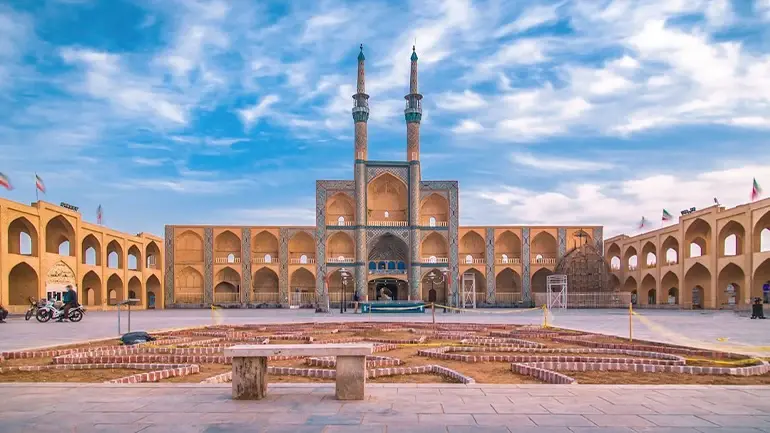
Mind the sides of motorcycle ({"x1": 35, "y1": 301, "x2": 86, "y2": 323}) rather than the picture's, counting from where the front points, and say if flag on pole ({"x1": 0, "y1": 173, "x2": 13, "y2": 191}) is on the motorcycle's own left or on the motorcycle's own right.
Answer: on the motorcycle's own right

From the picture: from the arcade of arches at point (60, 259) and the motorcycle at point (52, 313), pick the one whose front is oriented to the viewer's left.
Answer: the motorcycle

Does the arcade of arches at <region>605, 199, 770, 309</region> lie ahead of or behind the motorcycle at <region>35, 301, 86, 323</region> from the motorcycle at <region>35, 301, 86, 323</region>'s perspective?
behind

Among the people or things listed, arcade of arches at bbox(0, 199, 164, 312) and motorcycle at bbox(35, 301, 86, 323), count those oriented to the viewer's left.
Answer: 1

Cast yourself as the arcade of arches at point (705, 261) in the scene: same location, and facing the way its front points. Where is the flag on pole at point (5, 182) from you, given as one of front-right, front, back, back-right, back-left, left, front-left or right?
front

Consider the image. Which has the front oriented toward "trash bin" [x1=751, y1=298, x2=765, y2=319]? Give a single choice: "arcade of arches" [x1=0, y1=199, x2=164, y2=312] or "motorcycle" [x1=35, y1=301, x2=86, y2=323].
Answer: the arcade of arches

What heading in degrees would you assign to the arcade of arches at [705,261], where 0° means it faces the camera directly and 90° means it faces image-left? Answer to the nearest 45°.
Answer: approximately 45°

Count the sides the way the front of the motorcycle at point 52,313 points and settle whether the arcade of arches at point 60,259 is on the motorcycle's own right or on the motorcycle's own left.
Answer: on the motorcycle's own right

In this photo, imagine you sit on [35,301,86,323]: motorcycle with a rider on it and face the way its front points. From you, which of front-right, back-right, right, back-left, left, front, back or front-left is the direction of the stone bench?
left

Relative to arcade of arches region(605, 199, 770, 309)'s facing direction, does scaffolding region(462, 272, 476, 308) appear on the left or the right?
on its right

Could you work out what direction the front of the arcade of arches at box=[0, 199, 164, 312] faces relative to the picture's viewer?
facing the viewer and to the right of the viewer

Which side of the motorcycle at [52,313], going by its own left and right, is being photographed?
left
